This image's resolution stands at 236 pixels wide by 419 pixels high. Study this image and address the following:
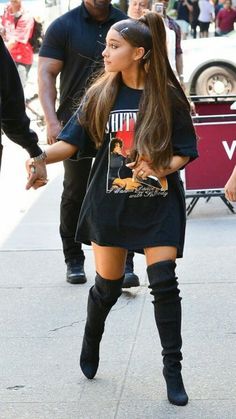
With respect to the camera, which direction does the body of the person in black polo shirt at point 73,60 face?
toward the camera

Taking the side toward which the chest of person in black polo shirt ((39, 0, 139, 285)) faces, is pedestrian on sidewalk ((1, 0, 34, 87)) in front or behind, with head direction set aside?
behind

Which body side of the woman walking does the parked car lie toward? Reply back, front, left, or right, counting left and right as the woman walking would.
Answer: back

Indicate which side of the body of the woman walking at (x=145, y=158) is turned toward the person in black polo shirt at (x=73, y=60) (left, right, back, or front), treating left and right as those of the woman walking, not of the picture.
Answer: back

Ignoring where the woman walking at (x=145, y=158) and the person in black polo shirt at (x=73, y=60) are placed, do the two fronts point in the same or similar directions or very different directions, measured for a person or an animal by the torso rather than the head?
same or similar directions

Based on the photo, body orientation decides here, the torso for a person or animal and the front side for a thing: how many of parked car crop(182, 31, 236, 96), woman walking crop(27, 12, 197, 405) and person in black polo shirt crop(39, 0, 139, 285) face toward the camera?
2

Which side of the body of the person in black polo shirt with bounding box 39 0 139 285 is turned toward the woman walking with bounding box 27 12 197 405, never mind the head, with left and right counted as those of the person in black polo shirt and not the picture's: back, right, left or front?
front

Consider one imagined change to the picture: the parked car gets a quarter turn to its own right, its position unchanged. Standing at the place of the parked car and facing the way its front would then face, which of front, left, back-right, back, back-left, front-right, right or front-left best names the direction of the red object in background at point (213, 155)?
back

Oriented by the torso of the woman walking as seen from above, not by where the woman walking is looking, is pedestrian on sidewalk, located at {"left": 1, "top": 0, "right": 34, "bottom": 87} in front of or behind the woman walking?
behind

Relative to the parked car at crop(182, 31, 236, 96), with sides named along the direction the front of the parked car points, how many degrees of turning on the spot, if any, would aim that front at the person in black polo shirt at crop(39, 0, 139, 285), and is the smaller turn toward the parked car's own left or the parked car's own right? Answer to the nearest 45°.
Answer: approximately 90° to the parked car's own left

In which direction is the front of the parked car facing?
to the viewer's left
